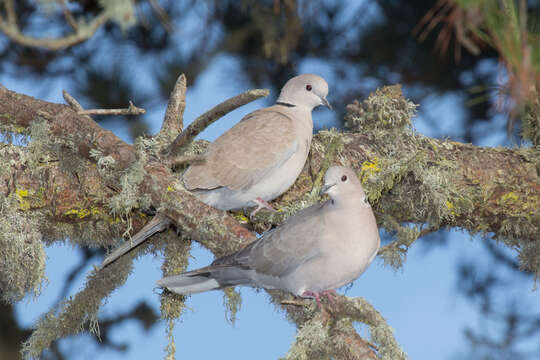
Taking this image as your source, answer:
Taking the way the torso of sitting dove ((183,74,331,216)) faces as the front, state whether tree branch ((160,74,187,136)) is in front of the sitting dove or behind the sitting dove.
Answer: behind

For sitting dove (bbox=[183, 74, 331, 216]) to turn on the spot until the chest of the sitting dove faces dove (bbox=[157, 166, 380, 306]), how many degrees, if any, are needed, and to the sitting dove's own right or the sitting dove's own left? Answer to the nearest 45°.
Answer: approximately 45° to the sitting dove's own right

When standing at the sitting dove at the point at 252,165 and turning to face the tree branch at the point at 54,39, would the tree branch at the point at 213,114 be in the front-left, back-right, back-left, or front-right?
front-left

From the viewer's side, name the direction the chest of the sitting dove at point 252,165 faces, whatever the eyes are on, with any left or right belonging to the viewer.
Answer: facing to the right of the viewer
